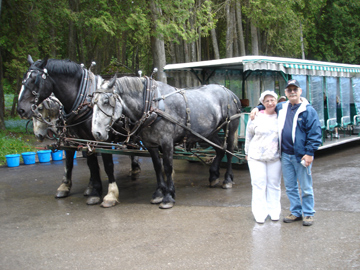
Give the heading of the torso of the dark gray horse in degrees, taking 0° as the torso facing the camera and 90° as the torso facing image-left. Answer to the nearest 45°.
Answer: approximately 45°

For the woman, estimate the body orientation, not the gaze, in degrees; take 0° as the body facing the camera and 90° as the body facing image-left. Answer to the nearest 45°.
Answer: approximately 0°

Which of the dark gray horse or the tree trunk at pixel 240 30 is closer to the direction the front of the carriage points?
the dark gray horse

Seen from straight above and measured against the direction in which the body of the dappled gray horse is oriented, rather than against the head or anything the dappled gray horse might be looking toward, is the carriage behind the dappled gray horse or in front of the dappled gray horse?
behind

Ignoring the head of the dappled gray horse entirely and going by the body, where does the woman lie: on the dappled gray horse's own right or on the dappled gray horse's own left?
on the dappled gray horse's own left

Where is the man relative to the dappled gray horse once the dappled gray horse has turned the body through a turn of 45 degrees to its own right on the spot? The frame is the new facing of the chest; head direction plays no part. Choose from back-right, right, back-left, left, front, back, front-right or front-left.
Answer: back-left

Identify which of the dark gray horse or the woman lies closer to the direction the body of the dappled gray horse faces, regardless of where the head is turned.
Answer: the dark gray horse

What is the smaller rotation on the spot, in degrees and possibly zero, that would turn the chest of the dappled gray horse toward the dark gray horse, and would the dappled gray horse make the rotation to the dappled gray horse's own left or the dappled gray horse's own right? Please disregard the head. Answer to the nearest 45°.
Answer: approximately 45° to the dappled gray horse's own right

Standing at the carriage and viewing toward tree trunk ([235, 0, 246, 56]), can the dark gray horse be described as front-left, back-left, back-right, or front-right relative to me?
back-left

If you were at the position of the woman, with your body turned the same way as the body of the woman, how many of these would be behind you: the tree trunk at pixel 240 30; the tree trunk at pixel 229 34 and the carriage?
3

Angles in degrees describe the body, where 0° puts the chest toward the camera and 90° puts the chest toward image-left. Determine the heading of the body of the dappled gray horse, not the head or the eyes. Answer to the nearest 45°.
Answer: approximately 45°
